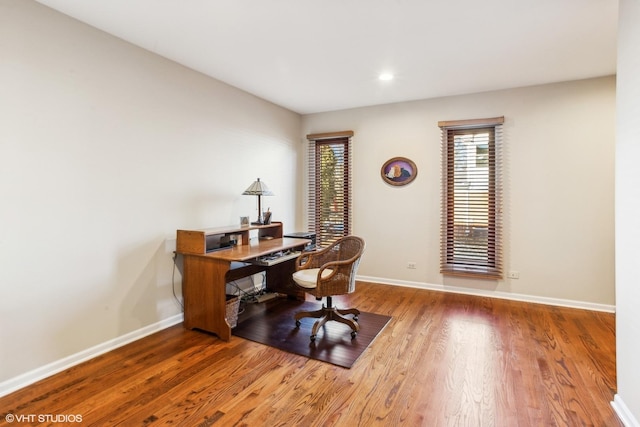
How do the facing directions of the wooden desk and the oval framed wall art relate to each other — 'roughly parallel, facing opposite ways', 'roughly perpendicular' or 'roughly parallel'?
roughly perpendicular

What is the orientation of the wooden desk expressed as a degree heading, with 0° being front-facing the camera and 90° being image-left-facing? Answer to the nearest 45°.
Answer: approximately 315°

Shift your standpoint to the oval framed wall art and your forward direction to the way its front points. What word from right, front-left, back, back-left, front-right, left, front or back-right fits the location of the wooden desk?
front-right

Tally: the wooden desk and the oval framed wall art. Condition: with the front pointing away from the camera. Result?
0

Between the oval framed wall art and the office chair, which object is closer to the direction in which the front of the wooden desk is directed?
the office chair

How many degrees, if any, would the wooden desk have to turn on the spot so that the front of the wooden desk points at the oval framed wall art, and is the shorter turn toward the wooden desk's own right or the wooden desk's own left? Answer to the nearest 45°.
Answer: approximately 45° to the wooden desk's own left

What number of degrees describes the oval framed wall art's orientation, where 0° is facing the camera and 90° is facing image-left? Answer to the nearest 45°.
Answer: approximately 0°

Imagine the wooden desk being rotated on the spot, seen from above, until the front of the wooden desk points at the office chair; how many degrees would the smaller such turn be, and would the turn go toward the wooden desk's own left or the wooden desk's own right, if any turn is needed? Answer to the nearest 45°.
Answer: approximately 45° to the wooden desk's own left

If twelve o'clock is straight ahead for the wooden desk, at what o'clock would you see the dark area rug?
The dark area rug is roughly at 11 o'clock from the wooden desk.

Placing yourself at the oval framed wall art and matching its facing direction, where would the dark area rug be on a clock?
The dark area rug is roughly at 1 o'clock from the oval framed wall art.
